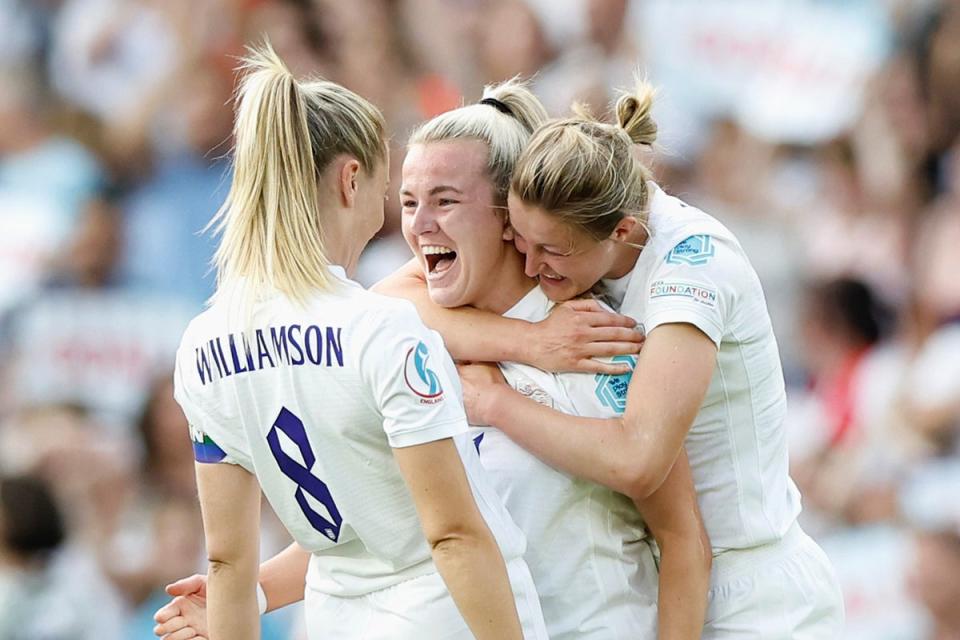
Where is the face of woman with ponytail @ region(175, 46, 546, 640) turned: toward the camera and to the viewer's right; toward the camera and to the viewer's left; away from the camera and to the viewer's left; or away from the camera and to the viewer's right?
away from the camera and to the viewer's right

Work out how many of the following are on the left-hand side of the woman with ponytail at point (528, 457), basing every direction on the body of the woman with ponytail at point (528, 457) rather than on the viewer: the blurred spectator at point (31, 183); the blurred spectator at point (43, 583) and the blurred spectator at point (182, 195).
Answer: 0

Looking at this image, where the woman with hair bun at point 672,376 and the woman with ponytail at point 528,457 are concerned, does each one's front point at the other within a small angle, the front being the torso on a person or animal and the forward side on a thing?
no

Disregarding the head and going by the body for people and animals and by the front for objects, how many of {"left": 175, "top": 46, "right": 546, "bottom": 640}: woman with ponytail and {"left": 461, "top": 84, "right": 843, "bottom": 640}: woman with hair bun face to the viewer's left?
1

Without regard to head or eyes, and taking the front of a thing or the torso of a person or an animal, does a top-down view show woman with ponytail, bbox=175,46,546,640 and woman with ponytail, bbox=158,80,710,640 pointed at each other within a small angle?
yes

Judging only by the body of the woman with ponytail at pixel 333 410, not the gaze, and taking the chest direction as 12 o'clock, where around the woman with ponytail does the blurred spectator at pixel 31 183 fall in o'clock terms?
The blurred spectator is roughly at 10 o'clock from the woman with ponytail.

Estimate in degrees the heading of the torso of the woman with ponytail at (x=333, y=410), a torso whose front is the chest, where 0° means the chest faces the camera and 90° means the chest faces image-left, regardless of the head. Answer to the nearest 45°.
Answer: approximately 225°

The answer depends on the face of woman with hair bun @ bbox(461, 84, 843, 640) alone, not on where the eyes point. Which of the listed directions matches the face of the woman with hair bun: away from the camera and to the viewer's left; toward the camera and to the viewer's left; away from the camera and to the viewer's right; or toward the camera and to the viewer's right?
toward the camera and to the viewer's left

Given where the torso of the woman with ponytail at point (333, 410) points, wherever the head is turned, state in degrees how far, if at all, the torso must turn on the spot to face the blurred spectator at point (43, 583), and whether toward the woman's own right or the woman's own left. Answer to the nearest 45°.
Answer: approximately 45° to the woman's own left

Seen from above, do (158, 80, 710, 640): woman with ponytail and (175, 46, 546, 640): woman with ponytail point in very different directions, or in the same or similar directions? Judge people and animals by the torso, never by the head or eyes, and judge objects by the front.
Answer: very different directions

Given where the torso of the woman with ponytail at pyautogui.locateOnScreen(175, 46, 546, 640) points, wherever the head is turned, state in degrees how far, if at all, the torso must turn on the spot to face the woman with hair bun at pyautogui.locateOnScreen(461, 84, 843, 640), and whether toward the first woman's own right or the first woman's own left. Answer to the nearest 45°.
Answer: approximately 45° to the first woman's own right

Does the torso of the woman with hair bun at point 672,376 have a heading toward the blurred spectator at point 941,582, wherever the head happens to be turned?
no

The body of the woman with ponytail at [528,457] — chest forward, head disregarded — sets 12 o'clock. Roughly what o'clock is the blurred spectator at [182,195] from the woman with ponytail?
The blurred spectator is roughly at 4 o'clock from the woman with ponytail.

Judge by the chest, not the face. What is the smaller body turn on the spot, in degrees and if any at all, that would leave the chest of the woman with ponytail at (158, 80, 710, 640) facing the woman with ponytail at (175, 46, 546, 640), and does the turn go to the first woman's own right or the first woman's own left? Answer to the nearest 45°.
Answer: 0° — they already face them

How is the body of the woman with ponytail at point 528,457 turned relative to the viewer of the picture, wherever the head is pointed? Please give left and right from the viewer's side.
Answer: facing the viewer and to the left of the viewer

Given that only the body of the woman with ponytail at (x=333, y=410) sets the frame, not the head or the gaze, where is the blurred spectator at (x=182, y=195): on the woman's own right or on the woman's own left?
on the woman's own left

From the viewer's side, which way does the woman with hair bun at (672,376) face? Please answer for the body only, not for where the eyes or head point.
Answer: to the viewer's left
